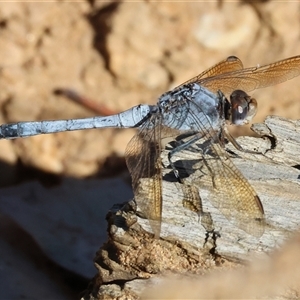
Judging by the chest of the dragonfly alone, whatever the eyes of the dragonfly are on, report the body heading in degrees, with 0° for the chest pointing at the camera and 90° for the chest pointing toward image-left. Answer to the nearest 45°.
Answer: approximately 270°
